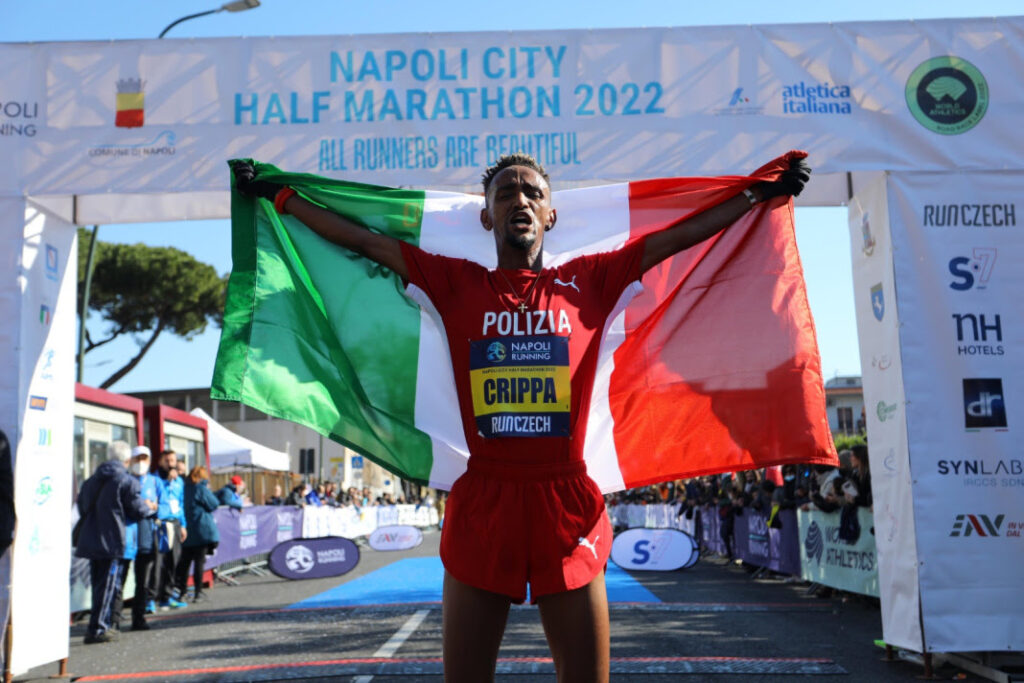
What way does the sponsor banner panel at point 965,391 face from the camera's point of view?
toward the camera

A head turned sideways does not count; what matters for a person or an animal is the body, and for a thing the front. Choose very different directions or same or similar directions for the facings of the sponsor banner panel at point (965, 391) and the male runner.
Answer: same or similar directions

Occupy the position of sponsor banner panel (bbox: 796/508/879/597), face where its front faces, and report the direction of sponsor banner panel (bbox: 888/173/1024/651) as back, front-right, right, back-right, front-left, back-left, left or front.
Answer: front-left

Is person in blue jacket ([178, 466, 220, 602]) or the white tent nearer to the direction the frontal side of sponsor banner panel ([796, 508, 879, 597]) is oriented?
the person in blue jacket

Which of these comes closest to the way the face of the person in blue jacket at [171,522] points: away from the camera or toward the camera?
toward the camera

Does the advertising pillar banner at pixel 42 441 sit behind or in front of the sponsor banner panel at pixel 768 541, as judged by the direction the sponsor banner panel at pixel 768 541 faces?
in front

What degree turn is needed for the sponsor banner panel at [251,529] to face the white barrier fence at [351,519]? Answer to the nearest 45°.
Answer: approximately 135° to its left

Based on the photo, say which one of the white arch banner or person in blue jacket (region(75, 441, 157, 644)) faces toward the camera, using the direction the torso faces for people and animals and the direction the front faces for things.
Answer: the white arch banner

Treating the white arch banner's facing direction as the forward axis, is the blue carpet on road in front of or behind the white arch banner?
behind

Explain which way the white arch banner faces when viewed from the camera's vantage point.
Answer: facing the viewer

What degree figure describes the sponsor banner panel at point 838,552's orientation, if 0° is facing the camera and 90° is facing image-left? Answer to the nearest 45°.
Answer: approximately 45°

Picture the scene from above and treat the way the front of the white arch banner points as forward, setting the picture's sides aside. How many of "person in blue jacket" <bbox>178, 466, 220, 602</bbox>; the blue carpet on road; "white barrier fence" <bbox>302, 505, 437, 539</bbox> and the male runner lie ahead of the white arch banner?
1

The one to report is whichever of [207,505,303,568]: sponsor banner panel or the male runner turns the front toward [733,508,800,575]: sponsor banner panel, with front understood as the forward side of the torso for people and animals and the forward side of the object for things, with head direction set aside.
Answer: [207,505,303,568]: sponsor banner panel

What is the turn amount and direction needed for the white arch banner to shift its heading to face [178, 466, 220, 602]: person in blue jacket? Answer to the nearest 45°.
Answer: approximately 135° to its right

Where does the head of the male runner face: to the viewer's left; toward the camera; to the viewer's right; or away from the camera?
toward the camera

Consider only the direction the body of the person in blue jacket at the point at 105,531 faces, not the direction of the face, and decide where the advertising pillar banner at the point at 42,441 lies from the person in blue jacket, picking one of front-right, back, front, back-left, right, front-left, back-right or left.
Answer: back-right

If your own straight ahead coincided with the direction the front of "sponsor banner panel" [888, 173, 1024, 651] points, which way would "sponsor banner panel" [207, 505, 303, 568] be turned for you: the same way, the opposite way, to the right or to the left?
to the left

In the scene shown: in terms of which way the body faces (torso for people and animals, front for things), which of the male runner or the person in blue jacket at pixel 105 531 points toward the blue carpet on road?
the person in blue jacket

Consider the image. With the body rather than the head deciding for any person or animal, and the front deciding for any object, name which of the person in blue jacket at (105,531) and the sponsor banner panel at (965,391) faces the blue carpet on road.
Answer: the person in blue jacket

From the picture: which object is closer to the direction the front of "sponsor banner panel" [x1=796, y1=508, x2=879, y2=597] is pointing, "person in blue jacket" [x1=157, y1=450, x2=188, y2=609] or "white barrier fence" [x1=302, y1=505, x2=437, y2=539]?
the person in blue jacket

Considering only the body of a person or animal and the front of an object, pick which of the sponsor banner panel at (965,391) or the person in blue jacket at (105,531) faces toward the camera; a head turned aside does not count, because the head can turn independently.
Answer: the sponsor banner panel

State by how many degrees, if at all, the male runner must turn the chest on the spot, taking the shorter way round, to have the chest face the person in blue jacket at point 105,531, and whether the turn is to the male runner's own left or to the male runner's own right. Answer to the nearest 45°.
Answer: approximately 135° to the male runner's own right

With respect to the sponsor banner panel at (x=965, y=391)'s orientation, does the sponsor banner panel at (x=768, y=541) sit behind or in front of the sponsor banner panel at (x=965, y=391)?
behind
